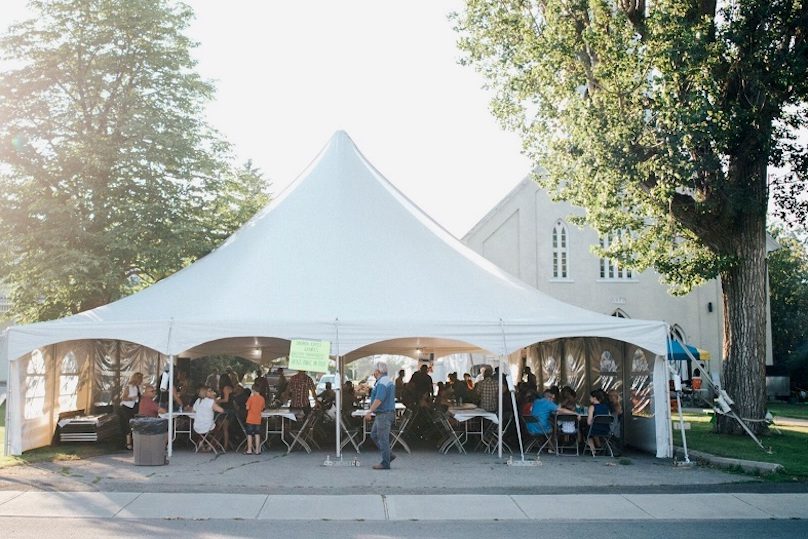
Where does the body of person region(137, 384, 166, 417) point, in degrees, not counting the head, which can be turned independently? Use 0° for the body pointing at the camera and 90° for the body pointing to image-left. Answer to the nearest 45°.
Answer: approximately 270°

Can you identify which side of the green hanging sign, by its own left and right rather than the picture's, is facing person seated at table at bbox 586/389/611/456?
left

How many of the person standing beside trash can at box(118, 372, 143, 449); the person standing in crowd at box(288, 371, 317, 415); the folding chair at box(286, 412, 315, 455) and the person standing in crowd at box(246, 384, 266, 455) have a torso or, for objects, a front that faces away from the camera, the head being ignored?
2

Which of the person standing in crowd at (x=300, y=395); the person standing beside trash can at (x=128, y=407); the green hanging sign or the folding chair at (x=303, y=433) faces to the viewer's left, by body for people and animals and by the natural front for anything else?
the folding chair

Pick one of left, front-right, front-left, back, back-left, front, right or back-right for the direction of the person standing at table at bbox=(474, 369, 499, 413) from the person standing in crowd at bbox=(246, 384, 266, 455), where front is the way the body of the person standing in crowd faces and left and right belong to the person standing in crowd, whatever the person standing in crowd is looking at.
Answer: right

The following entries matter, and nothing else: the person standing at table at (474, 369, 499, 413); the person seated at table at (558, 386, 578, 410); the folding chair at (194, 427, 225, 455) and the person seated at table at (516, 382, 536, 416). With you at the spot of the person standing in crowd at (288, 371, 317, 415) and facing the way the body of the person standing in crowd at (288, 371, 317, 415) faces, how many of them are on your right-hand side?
3

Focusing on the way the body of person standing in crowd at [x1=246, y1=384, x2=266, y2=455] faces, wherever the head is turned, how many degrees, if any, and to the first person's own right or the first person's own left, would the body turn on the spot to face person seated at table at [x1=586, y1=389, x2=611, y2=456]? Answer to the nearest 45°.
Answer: approximately 90° to the first person's own right

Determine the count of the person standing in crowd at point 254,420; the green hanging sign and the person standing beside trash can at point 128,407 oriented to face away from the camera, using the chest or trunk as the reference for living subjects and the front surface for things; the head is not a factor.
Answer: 1

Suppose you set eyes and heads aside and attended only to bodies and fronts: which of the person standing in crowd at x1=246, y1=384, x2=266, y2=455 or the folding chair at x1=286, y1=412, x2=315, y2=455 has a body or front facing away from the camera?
the person standing in crowd
